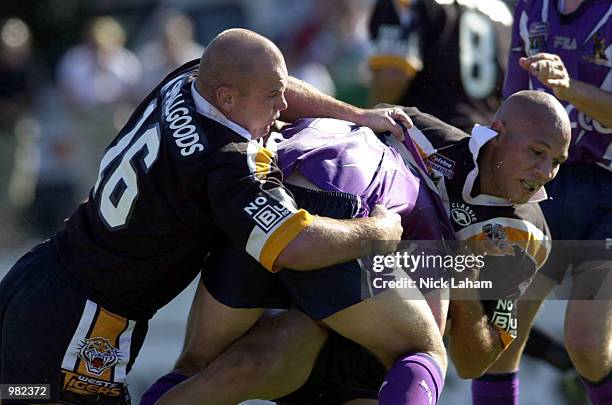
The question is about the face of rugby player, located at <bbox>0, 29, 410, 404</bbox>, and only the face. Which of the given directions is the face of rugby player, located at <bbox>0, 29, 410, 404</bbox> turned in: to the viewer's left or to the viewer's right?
to the viewer's right

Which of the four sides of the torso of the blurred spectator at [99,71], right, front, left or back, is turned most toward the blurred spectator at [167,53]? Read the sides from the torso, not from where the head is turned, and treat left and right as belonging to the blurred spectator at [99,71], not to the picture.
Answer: left

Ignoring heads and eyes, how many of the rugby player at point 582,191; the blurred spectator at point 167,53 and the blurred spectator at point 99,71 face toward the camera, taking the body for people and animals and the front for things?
3

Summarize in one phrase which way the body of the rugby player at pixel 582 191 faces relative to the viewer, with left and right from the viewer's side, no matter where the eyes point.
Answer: facing the viewer

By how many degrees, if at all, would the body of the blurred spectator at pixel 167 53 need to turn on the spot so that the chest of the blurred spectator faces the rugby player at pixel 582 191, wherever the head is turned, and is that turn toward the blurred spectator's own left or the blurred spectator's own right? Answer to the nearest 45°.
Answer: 0° — they already face them

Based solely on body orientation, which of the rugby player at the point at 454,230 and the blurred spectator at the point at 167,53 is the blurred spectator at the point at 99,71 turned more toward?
the rugby player

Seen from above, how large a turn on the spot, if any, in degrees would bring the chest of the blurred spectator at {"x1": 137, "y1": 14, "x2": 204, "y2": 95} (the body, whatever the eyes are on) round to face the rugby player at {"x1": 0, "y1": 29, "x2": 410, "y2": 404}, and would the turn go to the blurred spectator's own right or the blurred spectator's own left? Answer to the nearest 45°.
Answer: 0° — they already face them

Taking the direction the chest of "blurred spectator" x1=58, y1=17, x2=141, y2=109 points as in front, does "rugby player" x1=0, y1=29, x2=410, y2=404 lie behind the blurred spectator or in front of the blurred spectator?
in front
